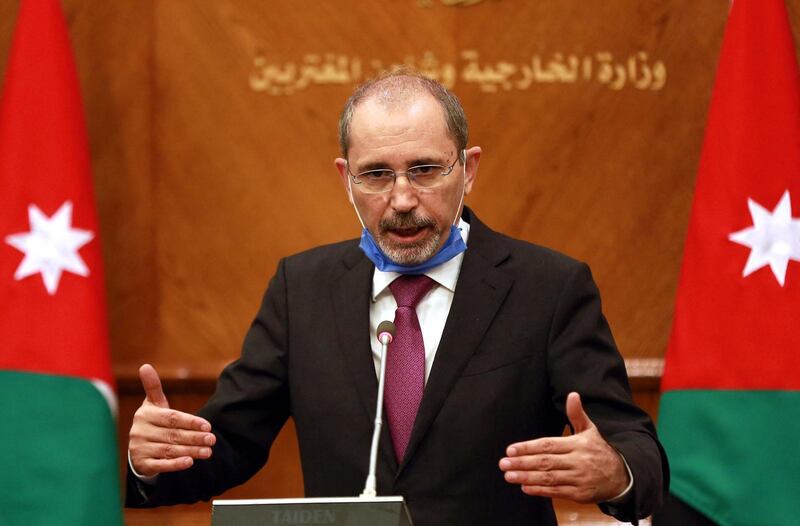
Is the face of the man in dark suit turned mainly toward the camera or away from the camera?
toward the camera

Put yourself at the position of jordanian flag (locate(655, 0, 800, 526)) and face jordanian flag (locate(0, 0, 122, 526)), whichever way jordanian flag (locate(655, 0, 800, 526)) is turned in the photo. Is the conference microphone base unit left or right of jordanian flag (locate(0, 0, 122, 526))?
left

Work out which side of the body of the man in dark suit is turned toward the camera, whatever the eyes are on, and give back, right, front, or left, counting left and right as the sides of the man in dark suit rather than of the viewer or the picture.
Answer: front

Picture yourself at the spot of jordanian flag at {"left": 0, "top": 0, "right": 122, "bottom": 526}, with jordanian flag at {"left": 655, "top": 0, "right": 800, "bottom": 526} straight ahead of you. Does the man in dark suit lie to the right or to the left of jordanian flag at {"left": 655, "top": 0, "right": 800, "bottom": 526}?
right

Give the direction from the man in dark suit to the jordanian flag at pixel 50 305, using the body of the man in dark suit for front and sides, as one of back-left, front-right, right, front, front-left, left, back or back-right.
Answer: back-right

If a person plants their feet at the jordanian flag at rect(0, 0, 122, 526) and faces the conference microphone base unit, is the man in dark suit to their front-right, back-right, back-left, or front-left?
front-left

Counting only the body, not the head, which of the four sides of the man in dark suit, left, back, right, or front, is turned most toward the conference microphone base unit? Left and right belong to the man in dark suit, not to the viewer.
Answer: front

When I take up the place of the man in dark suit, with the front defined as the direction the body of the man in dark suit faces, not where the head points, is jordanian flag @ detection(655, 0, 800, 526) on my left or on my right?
on my left

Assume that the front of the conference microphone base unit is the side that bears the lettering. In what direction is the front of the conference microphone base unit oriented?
toward the camera
